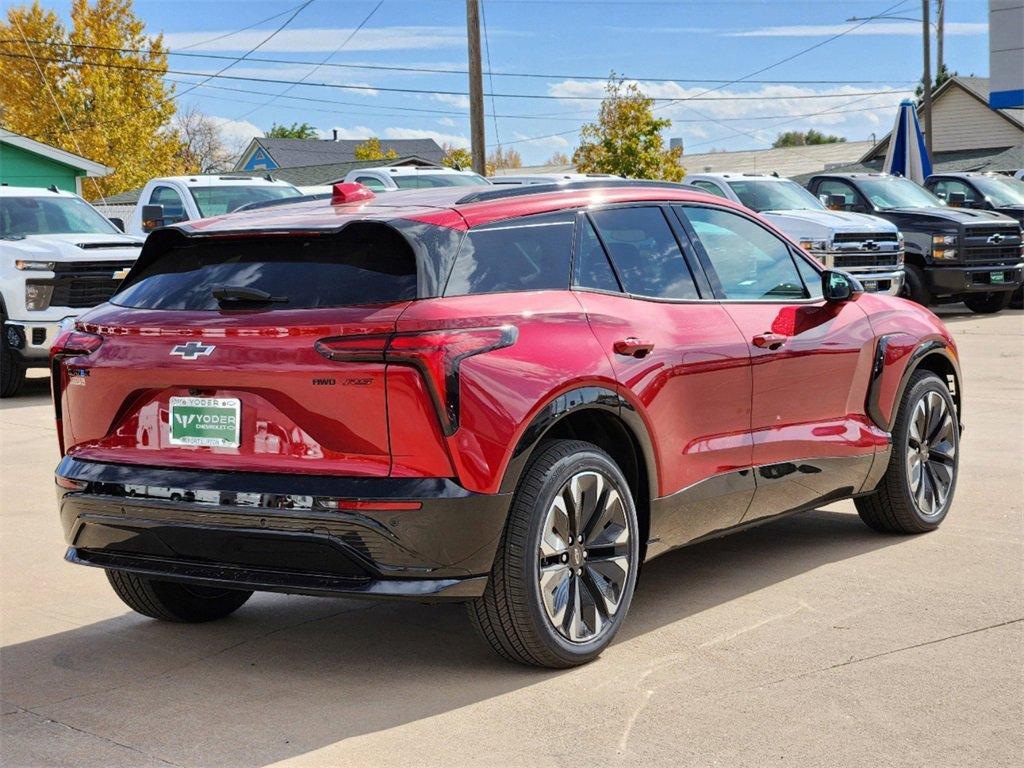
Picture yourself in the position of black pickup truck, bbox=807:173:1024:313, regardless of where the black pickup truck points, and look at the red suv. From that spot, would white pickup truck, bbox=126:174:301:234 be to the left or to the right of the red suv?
right

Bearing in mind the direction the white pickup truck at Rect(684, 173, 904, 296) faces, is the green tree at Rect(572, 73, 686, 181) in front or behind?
behind

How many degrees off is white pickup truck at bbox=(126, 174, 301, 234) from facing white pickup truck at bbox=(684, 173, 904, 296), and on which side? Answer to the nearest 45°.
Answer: approximately 45° to its left

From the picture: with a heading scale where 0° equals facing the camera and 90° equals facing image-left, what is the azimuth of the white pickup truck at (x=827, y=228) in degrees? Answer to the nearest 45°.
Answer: approximately 315°

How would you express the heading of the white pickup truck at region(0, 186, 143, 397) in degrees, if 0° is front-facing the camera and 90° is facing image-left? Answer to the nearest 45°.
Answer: approximately 315°

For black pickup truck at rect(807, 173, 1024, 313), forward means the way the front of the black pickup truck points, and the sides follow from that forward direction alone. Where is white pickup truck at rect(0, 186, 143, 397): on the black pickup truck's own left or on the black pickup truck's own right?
on the black pickup truck's own right
